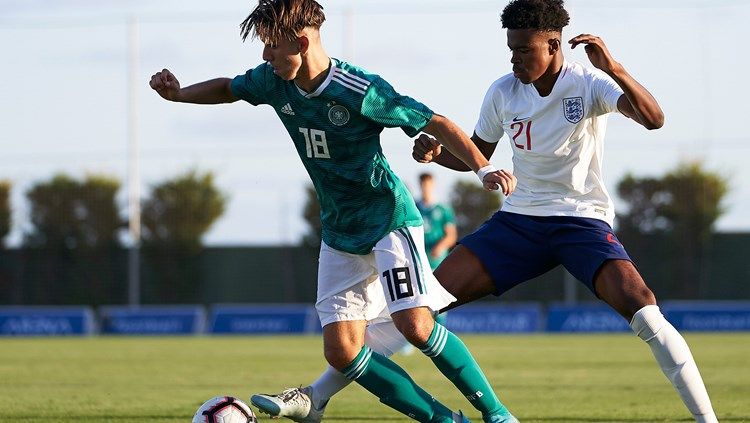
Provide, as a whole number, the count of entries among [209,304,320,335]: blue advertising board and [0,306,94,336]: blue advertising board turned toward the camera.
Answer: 2

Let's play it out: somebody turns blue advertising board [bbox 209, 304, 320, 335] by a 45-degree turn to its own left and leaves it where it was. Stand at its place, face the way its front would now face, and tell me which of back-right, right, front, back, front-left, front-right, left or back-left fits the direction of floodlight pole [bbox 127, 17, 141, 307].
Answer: back

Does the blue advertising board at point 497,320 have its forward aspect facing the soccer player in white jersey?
yes

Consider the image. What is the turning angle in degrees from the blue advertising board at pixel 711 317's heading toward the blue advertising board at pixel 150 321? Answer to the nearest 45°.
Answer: approximately 90° to its right

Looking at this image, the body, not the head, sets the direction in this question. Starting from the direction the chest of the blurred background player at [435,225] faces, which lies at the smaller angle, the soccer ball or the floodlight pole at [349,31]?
the soccer ball

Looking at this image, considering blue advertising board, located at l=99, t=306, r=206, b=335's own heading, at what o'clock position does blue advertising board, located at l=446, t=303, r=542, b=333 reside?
blue advertising board, located at l=446, t=303, r=542, b=333 is roughly at 10 o'clock from blue advertising board, located at l=99, t=306, r=206, b=335.

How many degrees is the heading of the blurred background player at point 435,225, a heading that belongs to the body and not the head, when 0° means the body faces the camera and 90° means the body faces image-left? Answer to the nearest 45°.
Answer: approximately 45°

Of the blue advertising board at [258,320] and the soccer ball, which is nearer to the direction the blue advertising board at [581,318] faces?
the soccer ball
